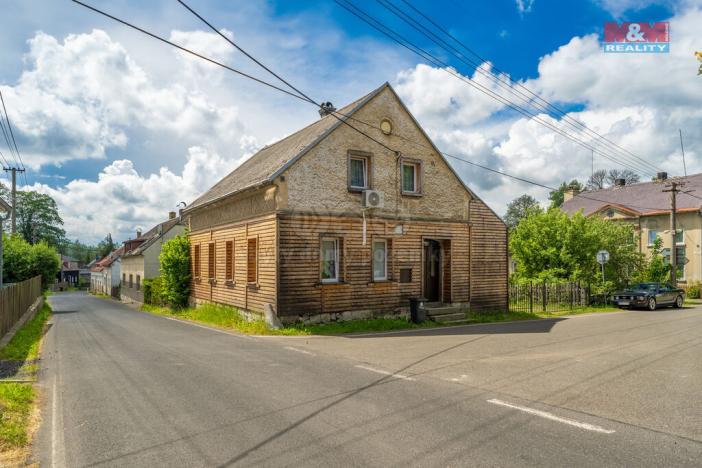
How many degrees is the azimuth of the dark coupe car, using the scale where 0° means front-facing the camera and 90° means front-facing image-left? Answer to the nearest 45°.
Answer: approximately 45°

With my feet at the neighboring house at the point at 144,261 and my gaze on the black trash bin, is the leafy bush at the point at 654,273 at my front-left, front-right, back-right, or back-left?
front-left

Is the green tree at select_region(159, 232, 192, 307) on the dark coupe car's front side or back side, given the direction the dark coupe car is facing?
on the front side

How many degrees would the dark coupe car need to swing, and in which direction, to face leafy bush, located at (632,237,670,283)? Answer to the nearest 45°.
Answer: approximately 135° to its right

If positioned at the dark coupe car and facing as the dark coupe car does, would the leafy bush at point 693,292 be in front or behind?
behind

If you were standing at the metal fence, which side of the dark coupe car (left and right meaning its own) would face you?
front
